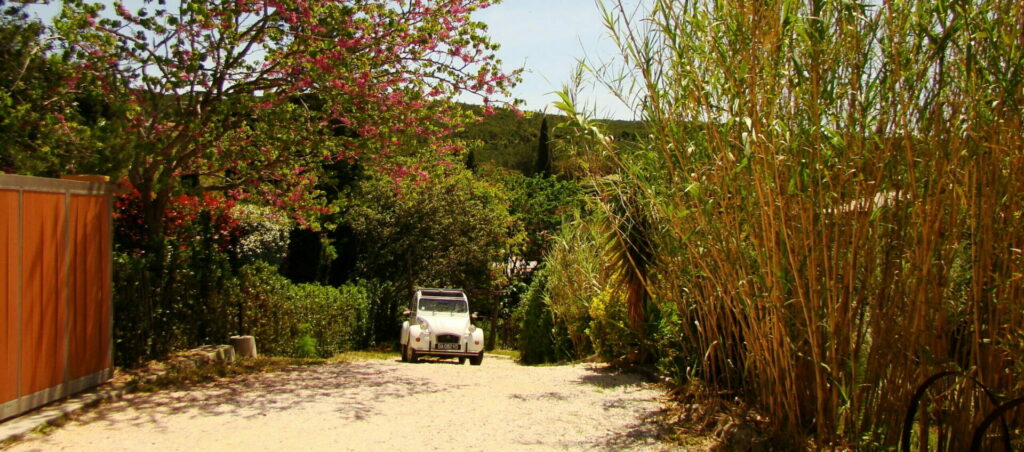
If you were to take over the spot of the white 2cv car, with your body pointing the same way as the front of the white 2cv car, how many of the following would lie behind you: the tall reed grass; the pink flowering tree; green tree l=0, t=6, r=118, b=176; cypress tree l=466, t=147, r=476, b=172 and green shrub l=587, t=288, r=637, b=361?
1

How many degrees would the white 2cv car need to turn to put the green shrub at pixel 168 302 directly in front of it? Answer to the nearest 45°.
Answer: approximately 45° to its right

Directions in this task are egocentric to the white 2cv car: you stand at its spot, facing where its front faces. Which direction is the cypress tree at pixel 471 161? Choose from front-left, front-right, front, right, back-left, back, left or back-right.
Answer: back

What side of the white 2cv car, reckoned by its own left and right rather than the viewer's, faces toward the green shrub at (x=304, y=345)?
right

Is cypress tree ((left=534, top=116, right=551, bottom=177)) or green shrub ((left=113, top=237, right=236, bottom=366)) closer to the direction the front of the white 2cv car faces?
the green shrub

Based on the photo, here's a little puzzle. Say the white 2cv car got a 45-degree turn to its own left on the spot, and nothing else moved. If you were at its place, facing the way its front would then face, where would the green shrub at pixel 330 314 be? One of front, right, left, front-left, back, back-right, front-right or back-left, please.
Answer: back

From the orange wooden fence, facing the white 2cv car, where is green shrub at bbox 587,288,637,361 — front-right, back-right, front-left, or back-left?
front-right

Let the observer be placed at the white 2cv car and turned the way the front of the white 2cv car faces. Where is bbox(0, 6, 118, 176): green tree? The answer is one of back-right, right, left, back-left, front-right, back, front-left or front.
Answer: front-right

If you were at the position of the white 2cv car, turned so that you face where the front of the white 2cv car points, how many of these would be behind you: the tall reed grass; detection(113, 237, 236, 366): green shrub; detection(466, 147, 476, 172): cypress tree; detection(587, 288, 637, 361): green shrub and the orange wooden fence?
1

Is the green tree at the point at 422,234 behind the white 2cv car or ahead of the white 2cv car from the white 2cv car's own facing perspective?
behind

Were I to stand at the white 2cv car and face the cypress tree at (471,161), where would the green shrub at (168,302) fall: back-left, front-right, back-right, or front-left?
back-left

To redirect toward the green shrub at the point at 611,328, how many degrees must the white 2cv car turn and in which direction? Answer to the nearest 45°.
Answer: approximately 45° to its left

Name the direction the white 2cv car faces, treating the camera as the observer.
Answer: facing the viewer

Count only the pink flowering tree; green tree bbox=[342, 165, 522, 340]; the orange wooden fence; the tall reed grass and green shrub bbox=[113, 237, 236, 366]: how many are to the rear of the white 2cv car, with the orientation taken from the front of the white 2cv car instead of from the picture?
1

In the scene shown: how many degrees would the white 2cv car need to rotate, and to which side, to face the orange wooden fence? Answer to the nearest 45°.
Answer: approximately 45° to its right
